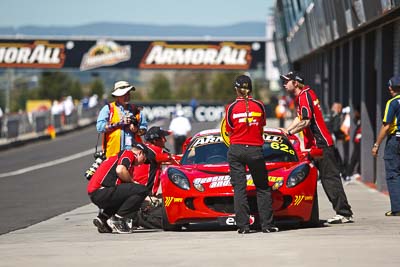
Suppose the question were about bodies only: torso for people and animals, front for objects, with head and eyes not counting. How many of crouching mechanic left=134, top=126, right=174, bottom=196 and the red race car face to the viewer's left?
0

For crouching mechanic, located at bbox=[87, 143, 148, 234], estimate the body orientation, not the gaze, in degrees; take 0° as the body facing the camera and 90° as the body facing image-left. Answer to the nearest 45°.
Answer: approximately 270°

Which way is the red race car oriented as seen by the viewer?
toward the camera

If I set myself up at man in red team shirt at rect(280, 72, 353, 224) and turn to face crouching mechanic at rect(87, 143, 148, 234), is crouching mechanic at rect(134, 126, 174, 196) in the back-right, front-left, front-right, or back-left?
front-right

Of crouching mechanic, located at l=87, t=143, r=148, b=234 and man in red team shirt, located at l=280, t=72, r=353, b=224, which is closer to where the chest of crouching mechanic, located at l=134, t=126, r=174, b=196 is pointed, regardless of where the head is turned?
the man in red team shirt

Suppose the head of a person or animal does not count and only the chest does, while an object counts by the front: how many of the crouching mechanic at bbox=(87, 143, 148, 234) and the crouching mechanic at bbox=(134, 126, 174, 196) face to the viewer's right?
2

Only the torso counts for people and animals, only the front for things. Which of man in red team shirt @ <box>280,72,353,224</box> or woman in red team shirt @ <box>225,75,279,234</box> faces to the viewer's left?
man in red team shirt @ <box>280,72,353,224</box>

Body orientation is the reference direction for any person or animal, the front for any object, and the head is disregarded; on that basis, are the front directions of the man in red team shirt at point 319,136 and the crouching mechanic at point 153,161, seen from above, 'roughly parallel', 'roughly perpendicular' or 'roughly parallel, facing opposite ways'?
roughly parallel, facing opposite ways

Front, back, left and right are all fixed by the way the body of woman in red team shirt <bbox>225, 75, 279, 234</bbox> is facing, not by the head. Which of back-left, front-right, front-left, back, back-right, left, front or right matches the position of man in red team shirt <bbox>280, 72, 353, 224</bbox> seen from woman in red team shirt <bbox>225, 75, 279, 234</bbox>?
front-right

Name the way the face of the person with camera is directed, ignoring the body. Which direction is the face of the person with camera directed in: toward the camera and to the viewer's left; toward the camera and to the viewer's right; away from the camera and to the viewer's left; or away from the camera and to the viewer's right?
toward the camera and to the viewer's right

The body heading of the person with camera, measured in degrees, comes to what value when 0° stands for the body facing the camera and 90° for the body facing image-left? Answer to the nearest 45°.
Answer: approximately 315°

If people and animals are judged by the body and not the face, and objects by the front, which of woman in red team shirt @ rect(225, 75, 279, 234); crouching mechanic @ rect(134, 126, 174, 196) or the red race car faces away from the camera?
the woman in red team shirt

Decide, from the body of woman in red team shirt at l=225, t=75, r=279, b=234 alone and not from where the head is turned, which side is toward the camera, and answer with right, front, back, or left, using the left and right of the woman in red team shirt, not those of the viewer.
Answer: back

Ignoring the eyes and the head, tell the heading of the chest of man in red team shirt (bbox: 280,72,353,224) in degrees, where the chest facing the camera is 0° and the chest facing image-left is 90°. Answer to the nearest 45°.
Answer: approximately 90°

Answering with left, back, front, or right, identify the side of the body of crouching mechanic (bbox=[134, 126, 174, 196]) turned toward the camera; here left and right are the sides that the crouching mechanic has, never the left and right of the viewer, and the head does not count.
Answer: right

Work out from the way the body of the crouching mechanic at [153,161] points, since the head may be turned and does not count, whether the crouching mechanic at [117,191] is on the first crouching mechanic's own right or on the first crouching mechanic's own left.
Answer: on the first crouching mechanic's own right

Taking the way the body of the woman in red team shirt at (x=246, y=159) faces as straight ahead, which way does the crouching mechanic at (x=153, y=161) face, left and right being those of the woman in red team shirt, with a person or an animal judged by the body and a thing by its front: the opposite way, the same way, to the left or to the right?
to the right

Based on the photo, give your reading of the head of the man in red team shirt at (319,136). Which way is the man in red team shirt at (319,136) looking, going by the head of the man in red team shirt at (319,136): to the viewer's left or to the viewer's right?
to the viewer's left
